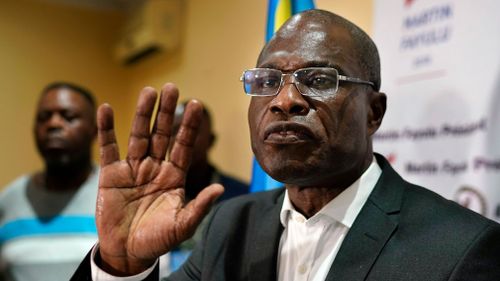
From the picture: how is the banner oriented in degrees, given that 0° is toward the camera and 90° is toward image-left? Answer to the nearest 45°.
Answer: approximately 0°

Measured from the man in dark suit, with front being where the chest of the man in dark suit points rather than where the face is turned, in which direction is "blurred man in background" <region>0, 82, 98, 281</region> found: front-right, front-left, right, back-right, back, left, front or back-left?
right

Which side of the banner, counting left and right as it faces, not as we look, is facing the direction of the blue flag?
right

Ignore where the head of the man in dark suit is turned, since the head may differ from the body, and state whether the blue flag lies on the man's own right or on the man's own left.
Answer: on the man's own right

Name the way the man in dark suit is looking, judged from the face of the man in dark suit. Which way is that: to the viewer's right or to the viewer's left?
to the viewer's left

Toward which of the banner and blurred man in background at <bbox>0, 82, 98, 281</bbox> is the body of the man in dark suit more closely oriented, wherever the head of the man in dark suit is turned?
the blurred man in background

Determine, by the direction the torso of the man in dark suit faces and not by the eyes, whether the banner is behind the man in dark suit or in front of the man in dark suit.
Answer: behind

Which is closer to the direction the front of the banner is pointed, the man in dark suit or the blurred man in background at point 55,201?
the man in dark suit

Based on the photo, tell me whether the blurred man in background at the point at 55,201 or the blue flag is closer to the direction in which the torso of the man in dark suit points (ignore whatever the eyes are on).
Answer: the blurred man in background

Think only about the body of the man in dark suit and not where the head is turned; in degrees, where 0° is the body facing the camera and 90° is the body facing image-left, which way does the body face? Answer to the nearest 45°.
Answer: approximately 45°

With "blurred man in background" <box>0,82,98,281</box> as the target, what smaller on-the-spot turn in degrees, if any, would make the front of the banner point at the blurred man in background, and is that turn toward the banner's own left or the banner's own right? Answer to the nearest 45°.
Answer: approximately 90° to the banner's own right

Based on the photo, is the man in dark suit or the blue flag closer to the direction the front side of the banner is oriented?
the man in dark suit
